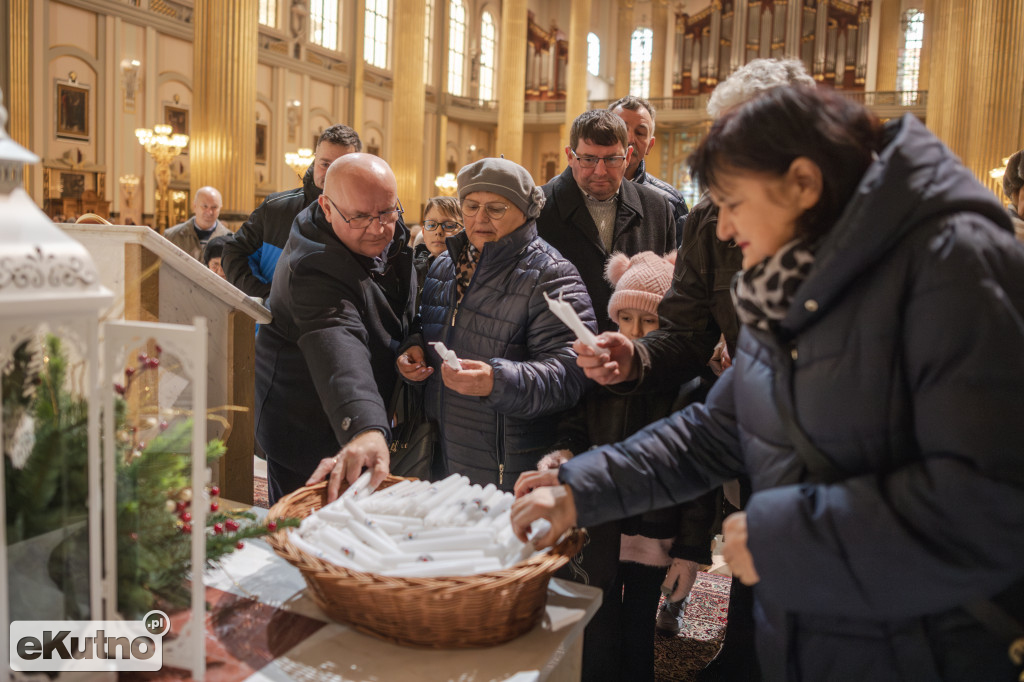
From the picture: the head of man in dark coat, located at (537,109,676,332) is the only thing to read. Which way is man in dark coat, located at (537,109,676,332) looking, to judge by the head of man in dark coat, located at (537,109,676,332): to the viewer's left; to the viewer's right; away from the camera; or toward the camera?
toward the camera

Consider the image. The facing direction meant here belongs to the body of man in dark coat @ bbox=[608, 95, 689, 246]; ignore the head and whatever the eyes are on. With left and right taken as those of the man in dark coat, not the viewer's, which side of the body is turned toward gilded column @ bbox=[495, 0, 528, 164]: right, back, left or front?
back

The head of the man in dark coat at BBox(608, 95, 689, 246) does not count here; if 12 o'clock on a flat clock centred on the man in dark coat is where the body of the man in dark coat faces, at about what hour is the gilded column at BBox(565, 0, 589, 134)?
The gilded column is roughly at 6 o'clock from the man in dark coat.

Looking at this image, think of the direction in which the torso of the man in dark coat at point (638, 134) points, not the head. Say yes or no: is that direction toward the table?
yes

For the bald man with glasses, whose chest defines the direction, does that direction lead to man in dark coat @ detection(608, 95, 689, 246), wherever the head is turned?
no

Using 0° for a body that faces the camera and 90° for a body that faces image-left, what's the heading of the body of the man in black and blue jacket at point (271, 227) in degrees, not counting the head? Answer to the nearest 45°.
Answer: approximately 315°

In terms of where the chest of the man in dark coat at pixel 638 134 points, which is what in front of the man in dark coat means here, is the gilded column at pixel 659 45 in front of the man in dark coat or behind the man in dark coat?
behind

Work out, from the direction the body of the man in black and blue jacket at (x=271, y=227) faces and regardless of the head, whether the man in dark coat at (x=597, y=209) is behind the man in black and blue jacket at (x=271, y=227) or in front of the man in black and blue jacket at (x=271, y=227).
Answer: in front

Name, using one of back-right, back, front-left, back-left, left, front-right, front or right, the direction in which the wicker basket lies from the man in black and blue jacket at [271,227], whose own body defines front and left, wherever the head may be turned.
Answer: front-right

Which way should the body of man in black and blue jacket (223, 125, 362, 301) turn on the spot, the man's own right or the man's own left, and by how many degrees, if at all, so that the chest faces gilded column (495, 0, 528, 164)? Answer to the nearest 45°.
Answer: approximately 135° to the man's own left

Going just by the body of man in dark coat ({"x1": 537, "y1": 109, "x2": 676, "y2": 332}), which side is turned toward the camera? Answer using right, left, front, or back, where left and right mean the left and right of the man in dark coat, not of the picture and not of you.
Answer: front

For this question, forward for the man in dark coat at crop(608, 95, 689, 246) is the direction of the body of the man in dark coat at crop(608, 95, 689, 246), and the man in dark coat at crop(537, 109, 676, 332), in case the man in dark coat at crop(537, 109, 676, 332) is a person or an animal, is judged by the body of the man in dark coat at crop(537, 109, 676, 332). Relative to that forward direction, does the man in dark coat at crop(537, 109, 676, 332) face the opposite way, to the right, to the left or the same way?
the same way

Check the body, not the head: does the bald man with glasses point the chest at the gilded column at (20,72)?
no

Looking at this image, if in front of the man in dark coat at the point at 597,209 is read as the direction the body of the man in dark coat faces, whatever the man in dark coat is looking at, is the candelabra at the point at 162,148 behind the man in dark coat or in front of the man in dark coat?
behind

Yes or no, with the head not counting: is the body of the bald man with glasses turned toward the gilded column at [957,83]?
no

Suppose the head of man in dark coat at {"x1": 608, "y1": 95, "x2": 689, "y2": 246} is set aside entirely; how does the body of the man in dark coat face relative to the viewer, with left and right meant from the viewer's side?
facing the viewer

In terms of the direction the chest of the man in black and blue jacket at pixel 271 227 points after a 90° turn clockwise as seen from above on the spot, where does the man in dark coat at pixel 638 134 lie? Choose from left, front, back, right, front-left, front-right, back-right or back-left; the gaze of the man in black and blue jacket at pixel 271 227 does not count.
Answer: back-left
